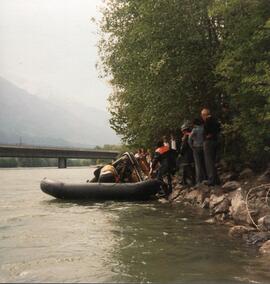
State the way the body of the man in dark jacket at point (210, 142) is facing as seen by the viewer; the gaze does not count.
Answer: to the viewer's left

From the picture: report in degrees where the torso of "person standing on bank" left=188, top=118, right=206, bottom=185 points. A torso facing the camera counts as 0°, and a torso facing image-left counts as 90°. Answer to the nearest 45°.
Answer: approximately 135°

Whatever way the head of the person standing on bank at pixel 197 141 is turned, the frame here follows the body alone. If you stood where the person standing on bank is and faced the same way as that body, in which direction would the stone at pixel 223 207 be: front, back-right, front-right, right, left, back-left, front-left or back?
back-left

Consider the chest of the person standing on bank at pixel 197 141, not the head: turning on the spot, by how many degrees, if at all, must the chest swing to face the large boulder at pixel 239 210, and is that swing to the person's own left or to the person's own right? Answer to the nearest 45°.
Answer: approximately 135° to the person's own left

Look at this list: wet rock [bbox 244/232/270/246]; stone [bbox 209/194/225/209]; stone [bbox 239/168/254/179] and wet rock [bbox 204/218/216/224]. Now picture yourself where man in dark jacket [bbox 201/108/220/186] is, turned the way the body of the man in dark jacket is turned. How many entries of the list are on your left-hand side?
3

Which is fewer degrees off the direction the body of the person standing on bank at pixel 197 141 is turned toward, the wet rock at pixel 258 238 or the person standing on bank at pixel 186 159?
the person standing on bank

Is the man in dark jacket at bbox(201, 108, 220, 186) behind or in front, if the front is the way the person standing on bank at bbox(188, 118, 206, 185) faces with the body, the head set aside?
behind

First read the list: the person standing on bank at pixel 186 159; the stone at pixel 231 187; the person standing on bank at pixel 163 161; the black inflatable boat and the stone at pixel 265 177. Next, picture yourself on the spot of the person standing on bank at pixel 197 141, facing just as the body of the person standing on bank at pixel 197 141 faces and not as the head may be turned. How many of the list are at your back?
2

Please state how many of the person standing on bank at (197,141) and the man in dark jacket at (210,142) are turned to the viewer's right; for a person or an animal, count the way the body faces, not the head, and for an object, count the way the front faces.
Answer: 0

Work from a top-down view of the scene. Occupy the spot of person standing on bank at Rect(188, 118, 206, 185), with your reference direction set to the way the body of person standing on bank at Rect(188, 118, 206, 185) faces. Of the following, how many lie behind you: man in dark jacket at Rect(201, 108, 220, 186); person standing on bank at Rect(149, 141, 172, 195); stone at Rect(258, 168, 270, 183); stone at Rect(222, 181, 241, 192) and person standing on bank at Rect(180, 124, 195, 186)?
3

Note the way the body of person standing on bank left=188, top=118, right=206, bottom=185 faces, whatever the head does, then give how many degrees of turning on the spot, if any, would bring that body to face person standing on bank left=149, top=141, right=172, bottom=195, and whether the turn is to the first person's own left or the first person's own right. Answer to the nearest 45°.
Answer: approximately 90° to the first person's own left
